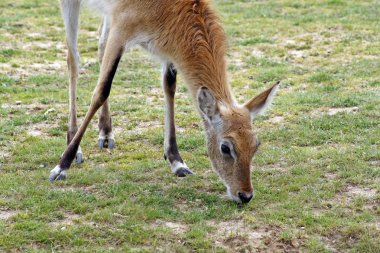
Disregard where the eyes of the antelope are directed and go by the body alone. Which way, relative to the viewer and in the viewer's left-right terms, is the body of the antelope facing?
facing the viewer and to the right of the viewer
